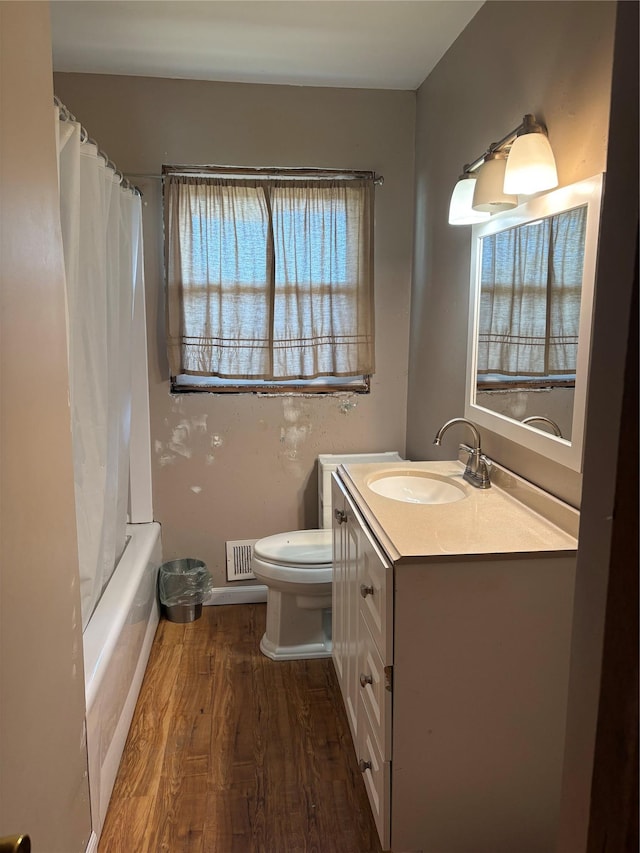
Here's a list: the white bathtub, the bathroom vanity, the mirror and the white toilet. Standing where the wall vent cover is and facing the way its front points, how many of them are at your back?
0

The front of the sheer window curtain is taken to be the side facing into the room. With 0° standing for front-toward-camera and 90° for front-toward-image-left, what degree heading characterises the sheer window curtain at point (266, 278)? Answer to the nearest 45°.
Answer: approximately 0°

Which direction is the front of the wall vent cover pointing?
toward the camera

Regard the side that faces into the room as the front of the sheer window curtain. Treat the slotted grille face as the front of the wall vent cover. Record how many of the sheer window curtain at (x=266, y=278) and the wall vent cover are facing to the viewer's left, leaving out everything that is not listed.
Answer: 0

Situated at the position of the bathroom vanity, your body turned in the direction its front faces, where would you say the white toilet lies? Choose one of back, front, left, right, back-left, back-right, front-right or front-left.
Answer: front-right

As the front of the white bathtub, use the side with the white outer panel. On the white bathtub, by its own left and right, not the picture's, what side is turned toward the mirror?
front

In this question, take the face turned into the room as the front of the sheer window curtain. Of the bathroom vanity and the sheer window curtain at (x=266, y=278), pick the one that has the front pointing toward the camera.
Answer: the sheer window curtain

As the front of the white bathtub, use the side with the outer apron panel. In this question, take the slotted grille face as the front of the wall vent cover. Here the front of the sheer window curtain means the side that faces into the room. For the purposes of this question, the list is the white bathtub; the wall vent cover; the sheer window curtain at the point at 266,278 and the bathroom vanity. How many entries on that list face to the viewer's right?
1

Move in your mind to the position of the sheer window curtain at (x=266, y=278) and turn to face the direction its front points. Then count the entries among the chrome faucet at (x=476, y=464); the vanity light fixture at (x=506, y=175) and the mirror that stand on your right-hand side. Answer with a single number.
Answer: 0

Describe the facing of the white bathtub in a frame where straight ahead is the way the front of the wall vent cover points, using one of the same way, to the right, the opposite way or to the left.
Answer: to the left

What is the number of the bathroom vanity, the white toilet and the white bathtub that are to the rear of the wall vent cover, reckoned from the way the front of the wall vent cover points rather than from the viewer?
0

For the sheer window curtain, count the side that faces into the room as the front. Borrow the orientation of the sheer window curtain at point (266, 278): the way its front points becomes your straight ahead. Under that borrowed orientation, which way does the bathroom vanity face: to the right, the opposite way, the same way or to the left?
to the right

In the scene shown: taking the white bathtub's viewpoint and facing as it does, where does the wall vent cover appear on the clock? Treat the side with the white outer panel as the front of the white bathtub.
The wall vent cover is roughly at 10 o'clock from the white bathtub.

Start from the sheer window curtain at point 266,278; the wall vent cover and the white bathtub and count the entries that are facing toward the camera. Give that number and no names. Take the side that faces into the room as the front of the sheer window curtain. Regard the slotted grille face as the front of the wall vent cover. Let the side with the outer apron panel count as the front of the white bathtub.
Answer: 2

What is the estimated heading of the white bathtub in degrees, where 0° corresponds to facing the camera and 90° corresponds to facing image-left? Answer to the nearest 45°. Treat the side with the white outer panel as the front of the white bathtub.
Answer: approximately 270°

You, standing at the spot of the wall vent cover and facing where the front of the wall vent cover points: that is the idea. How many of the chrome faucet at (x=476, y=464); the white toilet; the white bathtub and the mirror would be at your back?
0

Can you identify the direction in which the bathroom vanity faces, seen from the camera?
facing to the left of the viewer
